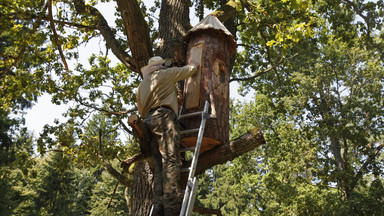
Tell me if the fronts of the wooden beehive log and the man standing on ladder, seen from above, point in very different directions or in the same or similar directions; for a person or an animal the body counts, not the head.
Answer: very different directions

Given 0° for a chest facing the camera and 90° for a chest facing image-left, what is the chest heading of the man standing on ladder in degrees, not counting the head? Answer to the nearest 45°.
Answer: approximately 225°
